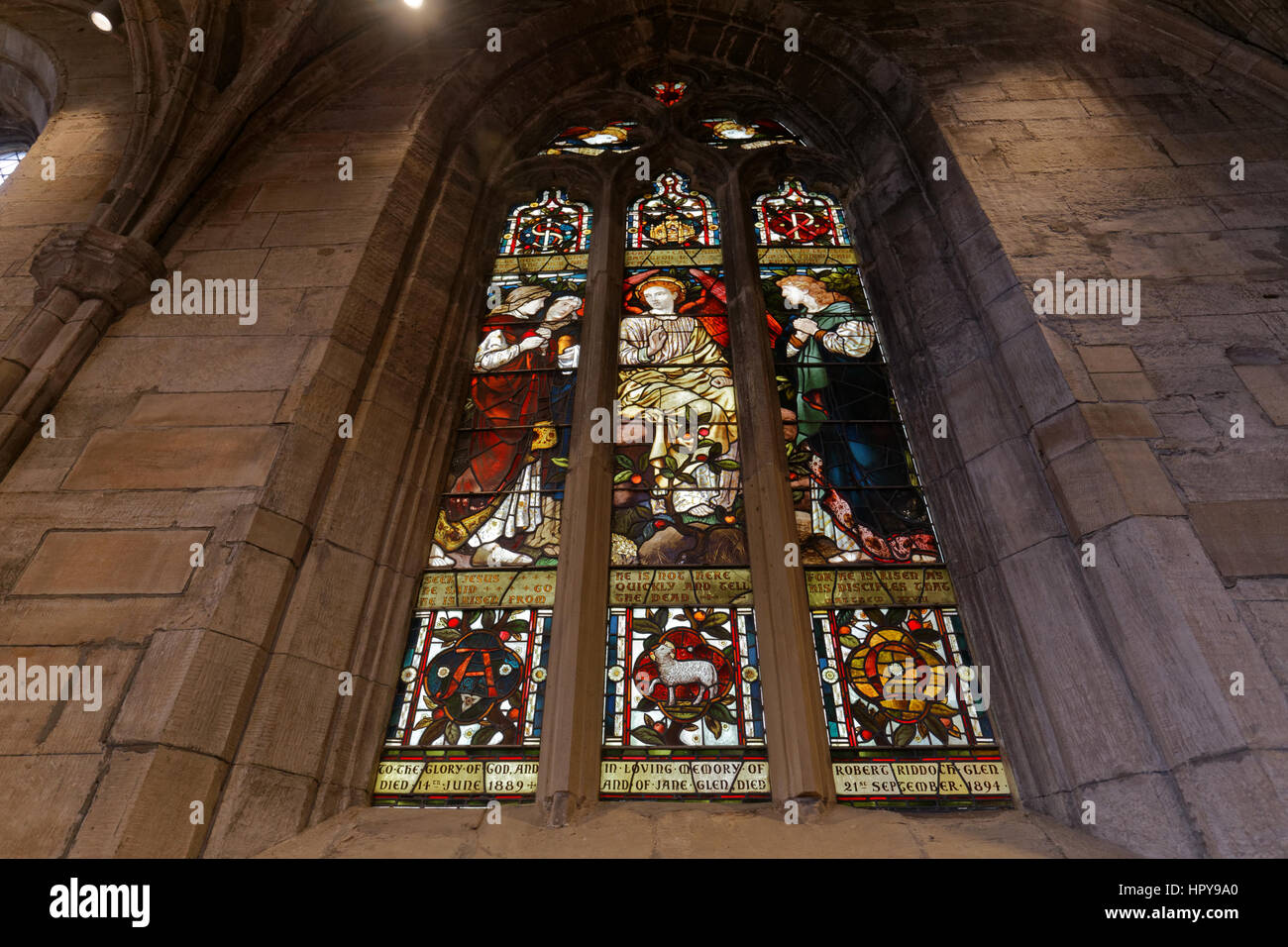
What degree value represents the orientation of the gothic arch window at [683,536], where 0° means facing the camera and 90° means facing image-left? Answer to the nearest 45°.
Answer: approximately 0°

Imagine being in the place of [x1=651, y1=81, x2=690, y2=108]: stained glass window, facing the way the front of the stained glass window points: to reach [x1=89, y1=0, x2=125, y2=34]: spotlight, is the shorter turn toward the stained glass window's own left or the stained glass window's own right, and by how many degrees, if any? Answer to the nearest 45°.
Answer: approximately 90° to the stained glass window's own right

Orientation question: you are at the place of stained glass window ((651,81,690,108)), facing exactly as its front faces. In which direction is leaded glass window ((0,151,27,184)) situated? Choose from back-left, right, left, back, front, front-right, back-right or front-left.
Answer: right

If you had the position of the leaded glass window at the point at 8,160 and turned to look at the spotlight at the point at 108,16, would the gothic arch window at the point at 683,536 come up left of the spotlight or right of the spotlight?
left

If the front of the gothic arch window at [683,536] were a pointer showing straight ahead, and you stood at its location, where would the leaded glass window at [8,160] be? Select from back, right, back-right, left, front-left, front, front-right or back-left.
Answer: right
